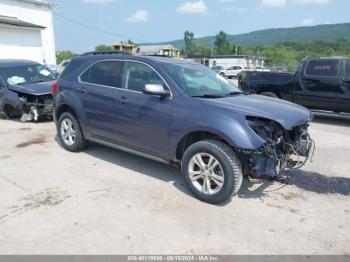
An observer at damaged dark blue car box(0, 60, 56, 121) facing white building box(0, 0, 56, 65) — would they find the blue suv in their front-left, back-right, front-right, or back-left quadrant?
back-right

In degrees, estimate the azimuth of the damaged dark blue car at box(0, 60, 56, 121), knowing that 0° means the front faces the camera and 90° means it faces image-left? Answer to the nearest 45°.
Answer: approximately 315°

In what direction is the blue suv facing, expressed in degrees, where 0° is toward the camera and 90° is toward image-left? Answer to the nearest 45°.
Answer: approximately 315°

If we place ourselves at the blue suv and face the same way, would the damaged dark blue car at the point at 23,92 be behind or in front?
behind

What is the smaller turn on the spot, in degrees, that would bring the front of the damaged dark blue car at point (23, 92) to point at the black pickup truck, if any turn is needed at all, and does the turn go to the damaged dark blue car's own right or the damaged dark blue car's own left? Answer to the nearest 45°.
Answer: approximately 45° to the damaged dark blue car's own left

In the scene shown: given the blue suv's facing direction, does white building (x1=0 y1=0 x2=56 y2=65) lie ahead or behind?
behind

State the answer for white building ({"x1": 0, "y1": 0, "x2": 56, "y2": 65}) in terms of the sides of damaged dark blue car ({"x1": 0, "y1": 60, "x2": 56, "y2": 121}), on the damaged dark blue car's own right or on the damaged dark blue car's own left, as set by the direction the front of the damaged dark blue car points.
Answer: on the damaged dark blue car's own left
